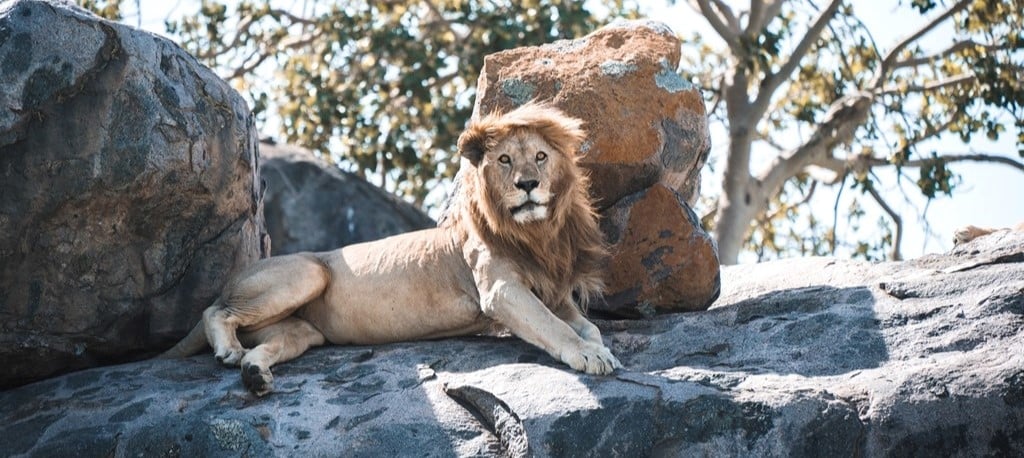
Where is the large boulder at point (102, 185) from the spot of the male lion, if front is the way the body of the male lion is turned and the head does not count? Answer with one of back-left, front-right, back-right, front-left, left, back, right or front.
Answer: back

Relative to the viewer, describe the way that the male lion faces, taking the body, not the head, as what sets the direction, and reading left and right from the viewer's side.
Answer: facing to the right of the viewer

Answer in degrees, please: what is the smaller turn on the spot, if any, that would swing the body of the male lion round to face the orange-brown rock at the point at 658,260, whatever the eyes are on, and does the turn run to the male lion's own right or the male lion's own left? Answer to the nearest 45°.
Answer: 0° — it already faces it

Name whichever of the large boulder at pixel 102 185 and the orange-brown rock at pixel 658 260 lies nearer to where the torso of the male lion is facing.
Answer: the orange-brown rock

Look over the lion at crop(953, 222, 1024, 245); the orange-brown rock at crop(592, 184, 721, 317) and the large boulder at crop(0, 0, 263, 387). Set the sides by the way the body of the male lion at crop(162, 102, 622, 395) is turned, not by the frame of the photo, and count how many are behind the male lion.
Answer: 1

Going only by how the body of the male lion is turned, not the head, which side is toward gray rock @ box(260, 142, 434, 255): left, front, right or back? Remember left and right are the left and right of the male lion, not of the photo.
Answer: left
